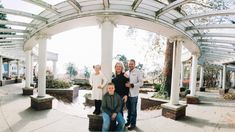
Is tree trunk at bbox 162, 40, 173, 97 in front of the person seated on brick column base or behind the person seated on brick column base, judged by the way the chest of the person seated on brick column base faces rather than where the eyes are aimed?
behind

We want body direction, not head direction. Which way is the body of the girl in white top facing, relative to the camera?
toward the camera

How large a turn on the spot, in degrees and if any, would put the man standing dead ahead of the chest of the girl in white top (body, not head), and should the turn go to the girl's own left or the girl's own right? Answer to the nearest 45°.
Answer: approximately 90° to the girl's own left

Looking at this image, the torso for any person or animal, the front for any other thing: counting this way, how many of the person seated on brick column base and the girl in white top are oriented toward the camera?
2

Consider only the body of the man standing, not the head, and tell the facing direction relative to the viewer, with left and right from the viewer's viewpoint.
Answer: facing the viewer and to the left of the viewer

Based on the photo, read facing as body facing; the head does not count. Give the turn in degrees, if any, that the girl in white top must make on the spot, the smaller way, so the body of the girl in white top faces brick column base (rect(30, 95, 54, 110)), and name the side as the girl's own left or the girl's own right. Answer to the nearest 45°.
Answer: approximately 135° to the girl's own right

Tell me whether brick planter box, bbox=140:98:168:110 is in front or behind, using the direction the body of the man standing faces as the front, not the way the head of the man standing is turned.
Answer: behind

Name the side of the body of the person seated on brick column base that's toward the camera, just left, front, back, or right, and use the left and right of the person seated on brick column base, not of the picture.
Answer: front

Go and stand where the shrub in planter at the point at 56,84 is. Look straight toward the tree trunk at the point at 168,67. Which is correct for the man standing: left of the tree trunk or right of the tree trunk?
right
